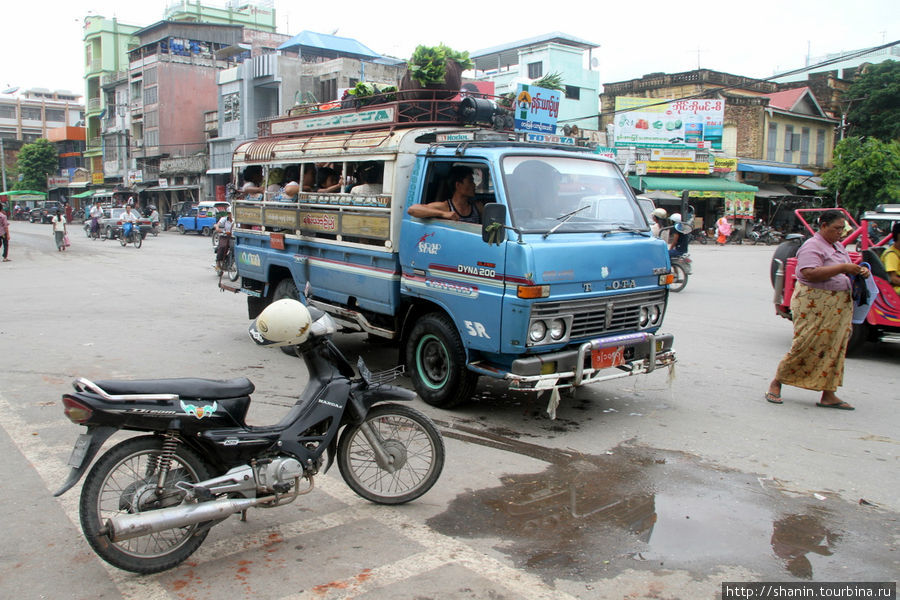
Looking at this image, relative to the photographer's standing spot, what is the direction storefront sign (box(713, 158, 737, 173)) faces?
facing the viewer

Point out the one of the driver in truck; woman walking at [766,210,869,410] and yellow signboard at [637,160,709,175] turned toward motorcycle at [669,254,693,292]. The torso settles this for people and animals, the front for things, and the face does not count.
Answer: the yellow signboard

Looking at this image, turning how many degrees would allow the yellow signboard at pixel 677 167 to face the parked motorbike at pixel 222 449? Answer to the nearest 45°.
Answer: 0° — it already faces it

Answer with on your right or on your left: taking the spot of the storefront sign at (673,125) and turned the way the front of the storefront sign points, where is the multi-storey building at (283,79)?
on your right

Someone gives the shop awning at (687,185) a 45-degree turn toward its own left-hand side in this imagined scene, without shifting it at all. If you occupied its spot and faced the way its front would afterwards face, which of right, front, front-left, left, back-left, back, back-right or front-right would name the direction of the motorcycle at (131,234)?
right

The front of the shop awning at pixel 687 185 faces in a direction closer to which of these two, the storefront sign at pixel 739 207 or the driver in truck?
the driver in truck

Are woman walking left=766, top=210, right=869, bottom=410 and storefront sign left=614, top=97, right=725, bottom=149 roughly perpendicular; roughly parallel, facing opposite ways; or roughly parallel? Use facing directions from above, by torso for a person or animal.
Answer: roughly perpendicular

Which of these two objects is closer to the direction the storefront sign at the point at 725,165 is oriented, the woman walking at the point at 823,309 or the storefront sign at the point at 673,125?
the woman walking

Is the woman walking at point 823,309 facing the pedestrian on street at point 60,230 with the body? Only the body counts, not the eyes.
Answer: no

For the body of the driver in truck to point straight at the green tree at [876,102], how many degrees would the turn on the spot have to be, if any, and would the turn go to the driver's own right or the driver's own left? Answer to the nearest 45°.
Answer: approximately 90° to the driver's own left

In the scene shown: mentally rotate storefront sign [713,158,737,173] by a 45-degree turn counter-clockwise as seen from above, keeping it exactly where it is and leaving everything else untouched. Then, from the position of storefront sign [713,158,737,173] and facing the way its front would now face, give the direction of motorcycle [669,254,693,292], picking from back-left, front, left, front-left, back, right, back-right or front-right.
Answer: front-right

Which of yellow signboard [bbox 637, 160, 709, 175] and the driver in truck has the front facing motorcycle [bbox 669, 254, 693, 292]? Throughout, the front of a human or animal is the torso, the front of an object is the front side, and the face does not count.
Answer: the yellow signboard

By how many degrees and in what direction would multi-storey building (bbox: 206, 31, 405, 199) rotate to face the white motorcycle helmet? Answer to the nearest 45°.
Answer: approximately 45° to its left

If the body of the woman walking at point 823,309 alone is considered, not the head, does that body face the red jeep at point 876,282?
no

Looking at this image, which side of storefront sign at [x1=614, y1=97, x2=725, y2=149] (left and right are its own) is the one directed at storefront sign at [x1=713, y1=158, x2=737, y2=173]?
left

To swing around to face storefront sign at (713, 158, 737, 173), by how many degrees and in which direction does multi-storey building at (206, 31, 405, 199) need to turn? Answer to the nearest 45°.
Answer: approximately 90° to its left

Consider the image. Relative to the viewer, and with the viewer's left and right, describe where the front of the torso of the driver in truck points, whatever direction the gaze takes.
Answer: facing the viewer and to the right of the viewer

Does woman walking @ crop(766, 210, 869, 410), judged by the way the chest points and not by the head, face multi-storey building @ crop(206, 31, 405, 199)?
no
